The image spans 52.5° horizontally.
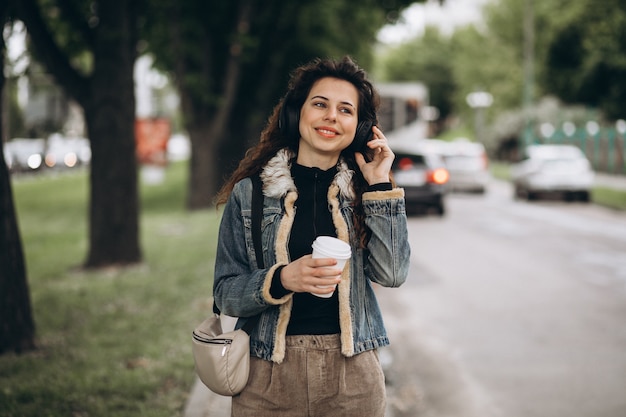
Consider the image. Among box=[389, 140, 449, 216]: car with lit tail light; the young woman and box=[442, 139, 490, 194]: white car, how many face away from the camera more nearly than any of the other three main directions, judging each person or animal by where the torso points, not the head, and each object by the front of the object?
2

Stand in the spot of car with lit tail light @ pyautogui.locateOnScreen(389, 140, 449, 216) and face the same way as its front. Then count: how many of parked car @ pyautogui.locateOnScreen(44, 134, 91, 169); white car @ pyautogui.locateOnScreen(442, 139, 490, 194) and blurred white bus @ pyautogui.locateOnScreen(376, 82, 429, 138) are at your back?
0

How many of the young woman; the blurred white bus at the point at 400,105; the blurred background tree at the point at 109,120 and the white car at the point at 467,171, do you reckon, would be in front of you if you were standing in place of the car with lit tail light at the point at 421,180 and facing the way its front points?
2

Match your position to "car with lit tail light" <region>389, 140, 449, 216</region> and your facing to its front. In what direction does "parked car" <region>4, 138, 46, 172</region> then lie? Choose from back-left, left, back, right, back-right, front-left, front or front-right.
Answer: front-left

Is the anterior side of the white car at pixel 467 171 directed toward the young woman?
no

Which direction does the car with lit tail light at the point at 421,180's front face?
away from the camera

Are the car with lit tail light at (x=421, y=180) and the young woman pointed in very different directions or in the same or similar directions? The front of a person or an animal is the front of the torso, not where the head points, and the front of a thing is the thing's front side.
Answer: very different directions

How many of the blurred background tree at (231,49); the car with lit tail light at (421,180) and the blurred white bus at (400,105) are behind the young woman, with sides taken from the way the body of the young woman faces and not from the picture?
3

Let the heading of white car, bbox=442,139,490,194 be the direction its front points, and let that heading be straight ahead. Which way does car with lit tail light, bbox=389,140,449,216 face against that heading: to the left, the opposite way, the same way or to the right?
the same way

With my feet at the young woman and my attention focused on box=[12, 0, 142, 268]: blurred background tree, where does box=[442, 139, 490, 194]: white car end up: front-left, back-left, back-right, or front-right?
front-right

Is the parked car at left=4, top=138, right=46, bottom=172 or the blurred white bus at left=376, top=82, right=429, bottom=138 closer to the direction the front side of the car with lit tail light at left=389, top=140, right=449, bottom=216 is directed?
the blurred white bus

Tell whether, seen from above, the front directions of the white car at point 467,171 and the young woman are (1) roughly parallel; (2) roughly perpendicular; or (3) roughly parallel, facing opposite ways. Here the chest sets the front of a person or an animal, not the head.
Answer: roughly parallel, facing opposite ways

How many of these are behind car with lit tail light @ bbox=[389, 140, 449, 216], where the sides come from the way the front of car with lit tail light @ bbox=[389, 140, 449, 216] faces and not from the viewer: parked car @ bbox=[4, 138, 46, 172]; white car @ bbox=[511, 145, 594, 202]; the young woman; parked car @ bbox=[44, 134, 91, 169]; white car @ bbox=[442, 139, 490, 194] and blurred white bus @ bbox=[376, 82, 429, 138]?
1

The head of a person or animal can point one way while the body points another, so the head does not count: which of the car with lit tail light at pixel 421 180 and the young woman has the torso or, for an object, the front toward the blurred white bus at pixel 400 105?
the car with lit tail light

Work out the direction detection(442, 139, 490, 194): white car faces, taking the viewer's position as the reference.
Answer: facing away from the viewer

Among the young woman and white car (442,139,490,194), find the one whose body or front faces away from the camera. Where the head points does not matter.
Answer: the white car

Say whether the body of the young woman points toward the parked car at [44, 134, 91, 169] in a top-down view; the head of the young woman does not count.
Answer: no

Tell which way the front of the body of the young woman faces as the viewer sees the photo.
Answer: toward the camera

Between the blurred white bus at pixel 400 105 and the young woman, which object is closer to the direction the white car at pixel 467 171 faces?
the blurred white bus
